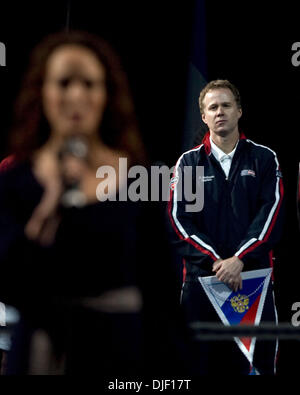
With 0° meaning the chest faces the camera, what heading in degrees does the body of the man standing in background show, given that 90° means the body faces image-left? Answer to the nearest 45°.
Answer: approximately 0°
